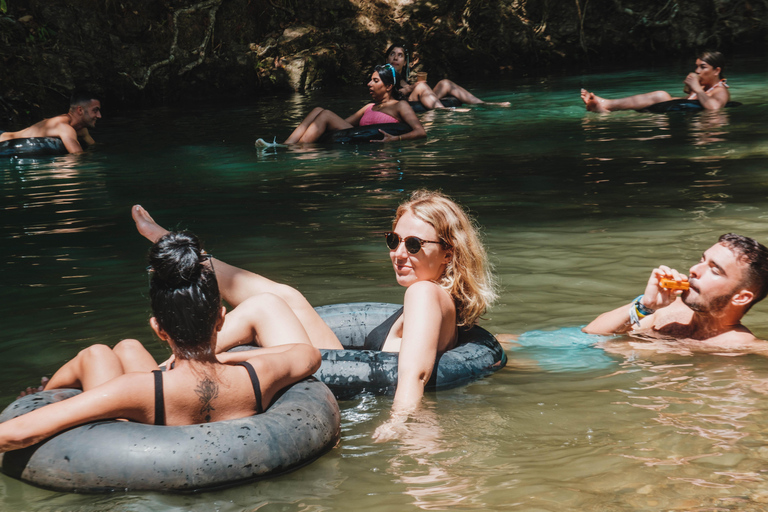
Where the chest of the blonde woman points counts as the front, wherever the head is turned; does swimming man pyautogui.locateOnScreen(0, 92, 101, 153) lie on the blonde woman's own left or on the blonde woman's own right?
on the blonde woman's own right

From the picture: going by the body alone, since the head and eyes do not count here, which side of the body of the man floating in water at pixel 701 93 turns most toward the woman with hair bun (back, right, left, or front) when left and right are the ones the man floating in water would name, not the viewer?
left

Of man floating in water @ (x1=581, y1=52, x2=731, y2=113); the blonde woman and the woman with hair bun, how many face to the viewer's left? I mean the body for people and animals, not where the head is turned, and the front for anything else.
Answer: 2

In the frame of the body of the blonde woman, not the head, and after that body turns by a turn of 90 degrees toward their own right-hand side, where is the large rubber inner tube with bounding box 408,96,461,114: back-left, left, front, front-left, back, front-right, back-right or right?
front

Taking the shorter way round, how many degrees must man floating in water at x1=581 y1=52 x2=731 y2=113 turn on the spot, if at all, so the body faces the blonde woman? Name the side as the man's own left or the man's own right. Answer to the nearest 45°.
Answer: approximately 90° to the man's own left

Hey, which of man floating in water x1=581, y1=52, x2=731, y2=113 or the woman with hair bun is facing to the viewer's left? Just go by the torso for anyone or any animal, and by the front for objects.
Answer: the man floating in water

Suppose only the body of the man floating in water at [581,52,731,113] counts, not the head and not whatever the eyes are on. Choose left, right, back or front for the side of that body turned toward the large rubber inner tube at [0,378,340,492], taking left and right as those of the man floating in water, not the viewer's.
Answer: left

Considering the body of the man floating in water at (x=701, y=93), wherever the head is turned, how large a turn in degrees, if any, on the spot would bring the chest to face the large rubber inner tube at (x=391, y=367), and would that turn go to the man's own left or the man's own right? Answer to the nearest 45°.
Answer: approximately 90° to the man's own left

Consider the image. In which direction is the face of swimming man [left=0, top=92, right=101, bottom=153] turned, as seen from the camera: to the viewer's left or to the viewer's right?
to the viewer's right

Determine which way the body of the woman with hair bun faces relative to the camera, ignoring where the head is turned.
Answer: away from the camera

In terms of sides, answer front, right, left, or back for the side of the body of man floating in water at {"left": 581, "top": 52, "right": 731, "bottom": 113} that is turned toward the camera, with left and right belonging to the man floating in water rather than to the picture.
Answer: left

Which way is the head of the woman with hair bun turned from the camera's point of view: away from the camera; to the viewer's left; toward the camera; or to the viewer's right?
away from the camera

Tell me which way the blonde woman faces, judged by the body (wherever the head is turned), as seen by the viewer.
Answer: to the viewer's left

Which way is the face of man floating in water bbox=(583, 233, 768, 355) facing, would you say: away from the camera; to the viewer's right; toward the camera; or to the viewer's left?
to the viewer's left

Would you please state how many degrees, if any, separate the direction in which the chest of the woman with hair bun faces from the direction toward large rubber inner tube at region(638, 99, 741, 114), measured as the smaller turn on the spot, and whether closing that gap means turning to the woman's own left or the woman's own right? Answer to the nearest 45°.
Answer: approximately 45° to the woman's own right

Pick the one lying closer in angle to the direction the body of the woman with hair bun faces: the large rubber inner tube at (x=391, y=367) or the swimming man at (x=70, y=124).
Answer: the swimming man
